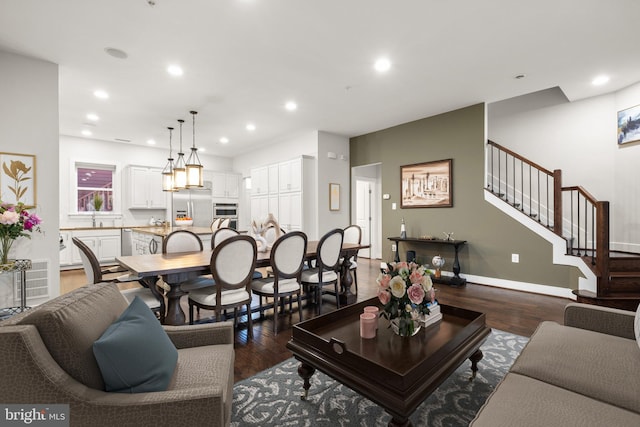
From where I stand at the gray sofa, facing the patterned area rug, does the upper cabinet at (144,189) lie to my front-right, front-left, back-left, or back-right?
front-right

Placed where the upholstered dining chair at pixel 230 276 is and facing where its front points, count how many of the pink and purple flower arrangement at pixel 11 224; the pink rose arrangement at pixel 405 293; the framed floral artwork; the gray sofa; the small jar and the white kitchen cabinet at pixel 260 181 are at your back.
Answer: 3

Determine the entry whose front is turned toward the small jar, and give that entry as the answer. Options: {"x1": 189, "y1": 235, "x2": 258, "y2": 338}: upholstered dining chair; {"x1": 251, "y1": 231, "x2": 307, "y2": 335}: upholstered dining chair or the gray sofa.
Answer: the gray sofa

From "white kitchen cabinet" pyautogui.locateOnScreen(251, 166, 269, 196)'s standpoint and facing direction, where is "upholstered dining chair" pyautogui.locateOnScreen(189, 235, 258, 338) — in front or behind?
in front

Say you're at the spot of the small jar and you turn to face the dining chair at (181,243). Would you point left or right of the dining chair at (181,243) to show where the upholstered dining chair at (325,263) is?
right

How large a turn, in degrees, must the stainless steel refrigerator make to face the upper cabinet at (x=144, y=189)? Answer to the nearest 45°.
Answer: approximately 90° to its right

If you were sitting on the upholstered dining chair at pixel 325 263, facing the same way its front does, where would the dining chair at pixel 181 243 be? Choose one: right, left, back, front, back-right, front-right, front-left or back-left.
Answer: front-left

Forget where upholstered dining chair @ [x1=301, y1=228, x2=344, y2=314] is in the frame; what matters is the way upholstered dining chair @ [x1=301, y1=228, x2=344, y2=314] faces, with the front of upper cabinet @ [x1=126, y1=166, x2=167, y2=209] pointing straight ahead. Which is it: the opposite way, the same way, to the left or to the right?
the opposite way

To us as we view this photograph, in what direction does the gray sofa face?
facing to the left of the viewer

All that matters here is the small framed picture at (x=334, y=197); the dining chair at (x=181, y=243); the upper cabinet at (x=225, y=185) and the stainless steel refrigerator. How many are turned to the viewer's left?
0

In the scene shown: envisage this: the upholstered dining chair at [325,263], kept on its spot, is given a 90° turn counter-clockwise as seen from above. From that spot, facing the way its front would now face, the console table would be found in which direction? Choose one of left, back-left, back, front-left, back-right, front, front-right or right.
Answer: back

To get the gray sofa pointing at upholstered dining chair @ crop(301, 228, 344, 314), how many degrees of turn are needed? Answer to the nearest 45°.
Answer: approximately 45° to its right

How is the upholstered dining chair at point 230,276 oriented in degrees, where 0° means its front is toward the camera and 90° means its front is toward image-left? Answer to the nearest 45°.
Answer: approximately 135°

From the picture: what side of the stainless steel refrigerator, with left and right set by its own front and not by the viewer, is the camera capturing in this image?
front

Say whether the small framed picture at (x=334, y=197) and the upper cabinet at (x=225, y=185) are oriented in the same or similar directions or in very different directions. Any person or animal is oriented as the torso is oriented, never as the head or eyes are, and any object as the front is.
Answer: same or similar directions

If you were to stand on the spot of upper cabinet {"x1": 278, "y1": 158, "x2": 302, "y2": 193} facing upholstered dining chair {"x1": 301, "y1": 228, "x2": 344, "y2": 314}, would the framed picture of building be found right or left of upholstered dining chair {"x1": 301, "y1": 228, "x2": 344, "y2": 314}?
left

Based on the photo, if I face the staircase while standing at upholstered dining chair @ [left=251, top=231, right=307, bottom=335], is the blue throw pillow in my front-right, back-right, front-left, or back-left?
back-right
